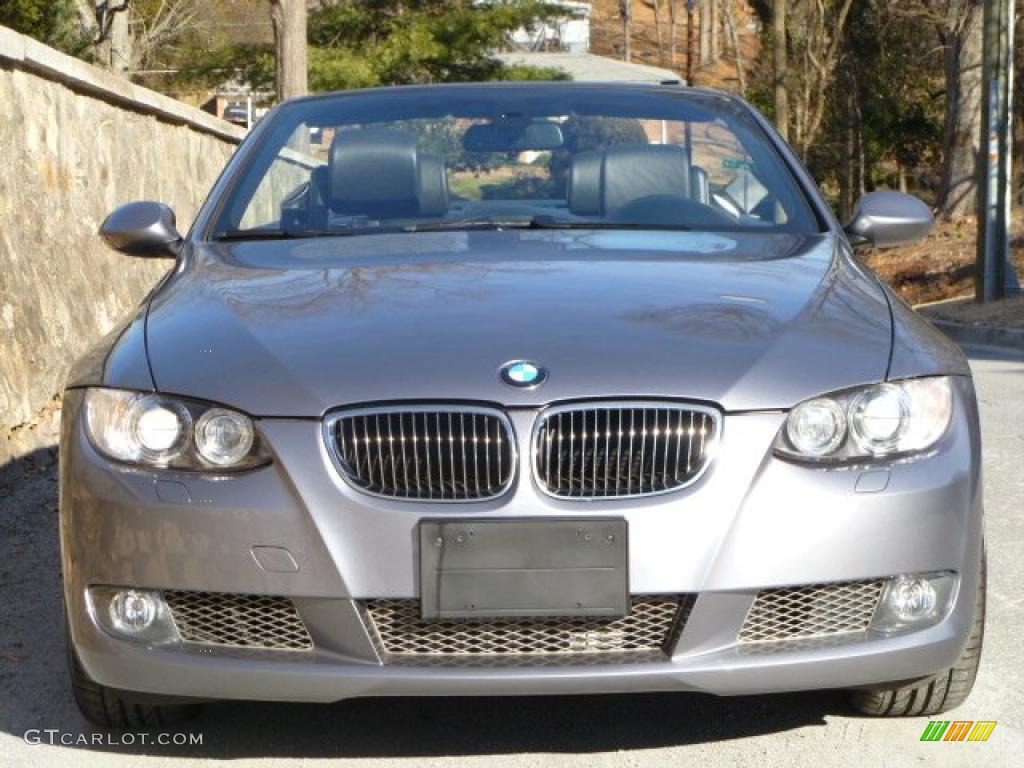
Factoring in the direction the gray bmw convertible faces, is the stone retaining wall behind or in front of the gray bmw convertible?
behind

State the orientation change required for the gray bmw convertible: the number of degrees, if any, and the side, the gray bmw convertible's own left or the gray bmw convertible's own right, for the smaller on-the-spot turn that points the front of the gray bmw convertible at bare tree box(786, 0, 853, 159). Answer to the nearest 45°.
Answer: approximately 180°

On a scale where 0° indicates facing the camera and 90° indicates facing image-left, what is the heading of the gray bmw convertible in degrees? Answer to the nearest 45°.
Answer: approximately 0°
